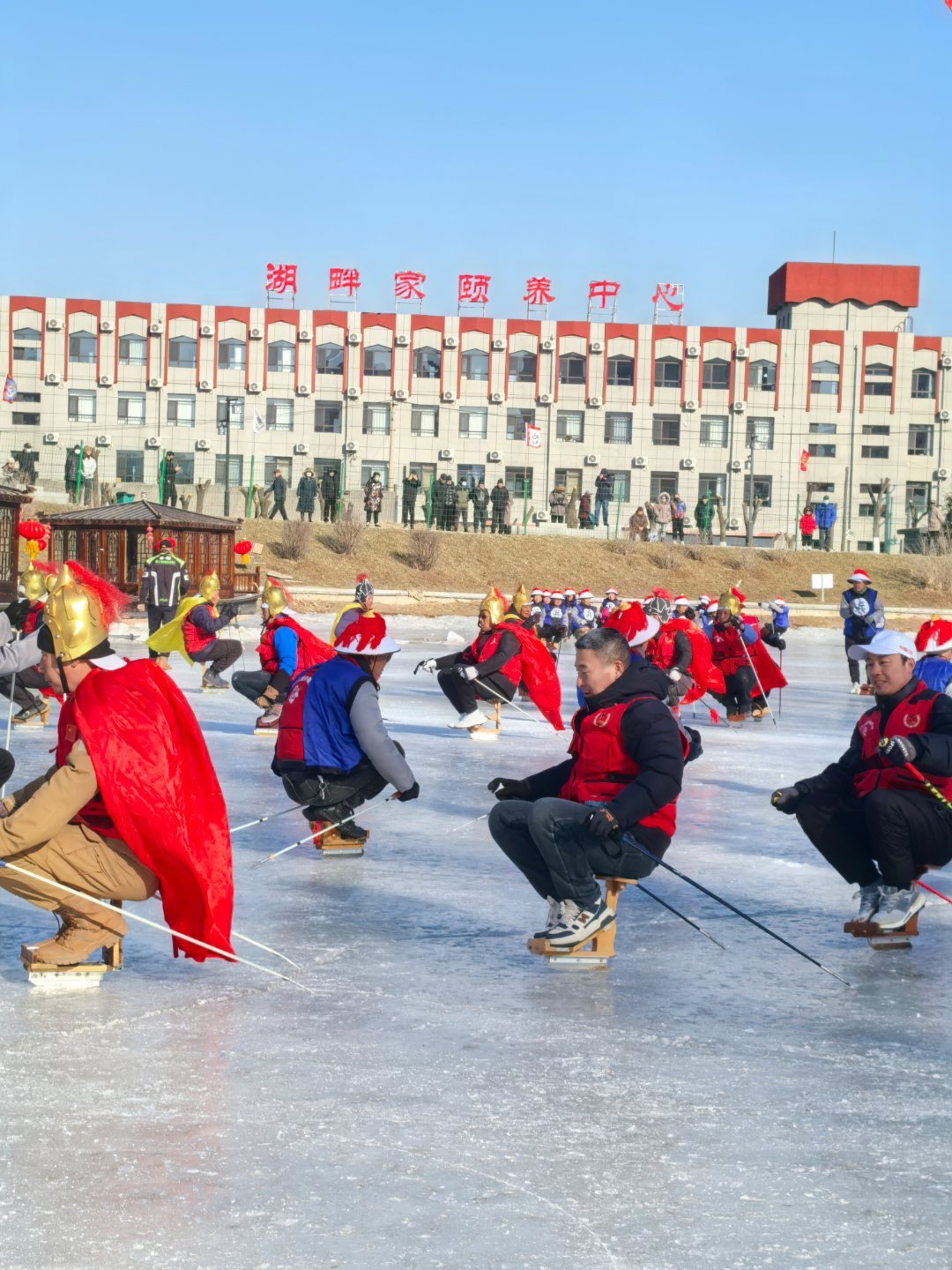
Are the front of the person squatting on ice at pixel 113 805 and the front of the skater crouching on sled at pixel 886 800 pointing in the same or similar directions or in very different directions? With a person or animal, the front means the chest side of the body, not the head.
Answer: same or similar directions

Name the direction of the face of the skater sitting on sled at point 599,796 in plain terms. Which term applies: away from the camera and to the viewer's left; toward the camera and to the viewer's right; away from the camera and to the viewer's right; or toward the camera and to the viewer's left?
toward the camera and to the viewer's left

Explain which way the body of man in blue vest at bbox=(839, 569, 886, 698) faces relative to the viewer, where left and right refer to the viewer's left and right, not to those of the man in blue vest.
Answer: facing the viewer

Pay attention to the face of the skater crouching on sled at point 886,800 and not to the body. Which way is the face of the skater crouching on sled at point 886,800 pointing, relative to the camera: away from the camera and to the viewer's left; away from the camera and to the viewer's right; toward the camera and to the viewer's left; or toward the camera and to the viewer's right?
toward the camera and to the viewer's left

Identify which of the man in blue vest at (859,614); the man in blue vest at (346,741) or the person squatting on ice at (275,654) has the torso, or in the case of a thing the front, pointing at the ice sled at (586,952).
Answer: the man in blue vest at (859,614)

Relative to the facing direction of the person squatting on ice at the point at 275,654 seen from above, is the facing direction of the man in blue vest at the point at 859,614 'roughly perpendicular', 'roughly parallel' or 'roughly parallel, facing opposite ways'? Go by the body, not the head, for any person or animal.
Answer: roughly perpendicular

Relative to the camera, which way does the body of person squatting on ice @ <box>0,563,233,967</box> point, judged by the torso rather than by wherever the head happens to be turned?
to the viewer's left

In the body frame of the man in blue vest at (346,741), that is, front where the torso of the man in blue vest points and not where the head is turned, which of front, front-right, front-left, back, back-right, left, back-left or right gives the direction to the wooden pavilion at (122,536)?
front-left

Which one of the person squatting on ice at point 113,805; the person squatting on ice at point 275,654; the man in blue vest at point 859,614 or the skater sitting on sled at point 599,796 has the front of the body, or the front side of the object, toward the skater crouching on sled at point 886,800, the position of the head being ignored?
the man in blue vest

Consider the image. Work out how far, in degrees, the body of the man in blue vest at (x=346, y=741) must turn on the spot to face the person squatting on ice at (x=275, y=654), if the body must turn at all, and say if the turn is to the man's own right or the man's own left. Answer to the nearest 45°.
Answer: approximately 45° to the man's own left

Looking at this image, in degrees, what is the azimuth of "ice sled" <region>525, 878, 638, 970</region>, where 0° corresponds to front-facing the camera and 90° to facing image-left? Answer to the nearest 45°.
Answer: approximately 90°

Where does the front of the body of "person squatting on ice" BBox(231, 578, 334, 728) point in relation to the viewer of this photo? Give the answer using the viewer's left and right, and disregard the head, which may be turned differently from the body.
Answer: facing to the left of the viewer

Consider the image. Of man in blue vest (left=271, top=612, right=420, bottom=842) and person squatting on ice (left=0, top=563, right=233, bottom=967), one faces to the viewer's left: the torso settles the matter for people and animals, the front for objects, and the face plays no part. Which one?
the person squatting on ice
